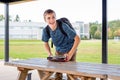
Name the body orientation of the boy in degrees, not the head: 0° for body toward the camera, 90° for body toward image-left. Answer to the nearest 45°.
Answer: approximately 45°

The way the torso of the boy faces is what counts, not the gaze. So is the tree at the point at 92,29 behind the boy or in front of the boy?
behind

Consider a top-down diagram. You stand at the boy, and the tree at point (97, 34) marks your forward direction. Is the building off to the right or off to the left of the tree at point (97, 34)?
left

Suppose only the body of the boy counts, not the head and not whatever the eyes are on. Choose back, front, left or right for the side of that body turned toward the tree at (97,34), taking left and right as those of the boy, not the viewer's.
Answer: back

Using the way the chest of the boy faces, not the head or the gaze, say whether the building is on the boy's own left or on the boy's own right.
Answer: on the boy's own right
